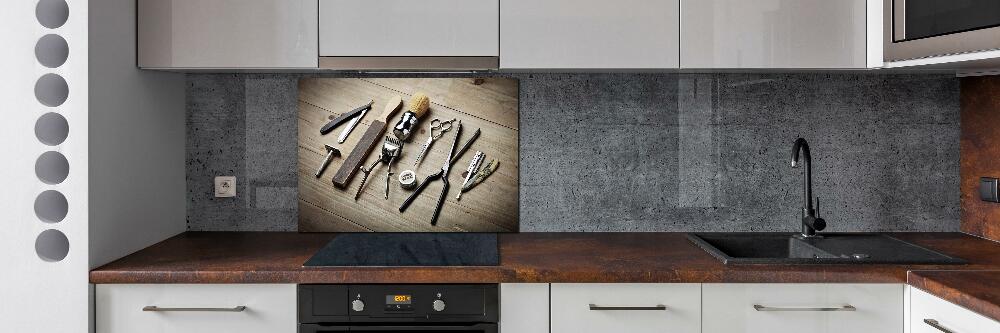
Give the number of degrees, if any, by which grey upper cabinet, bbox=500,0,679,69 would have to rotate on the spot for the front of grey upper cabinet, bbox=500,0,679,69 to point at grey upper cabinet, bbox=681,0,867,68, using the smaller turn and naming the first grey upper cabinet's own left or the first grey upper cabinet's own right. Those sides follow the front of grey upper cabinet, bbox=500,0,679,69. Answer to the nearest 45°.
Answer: approximately 90° to the first grey upper cabinet's own left

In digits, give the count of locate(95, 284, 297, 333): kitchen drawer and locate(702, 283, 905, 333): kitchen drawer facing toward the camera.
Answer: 2

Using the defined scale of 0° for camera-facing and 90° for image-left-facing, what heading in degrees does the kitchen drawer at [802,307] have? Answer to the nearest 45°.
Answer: approximately 0°

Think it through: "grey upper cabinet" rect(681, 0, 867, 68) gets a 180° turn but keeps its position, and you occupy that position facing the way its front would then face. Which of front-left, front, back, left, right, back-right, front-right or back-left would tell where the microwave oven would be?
right

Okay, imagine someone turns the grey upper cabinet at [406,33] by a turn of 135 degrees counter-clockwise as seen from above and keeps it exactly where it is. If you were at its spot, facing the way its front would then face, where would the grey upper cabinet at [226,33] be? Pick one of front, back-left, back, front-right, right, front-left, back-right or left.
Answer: back-left

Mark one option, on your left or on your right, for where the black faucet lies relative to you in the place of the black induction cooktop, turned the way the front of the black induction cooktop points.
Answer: on your left

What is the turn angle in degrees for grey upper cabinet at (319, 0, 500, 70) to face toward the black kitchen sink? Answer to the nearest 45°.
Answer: approximately 90° to its left

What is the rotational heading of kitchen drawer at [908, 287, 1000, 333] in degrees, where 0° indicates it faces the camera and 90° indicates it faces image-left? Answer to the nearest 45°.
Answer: approximately 45°
